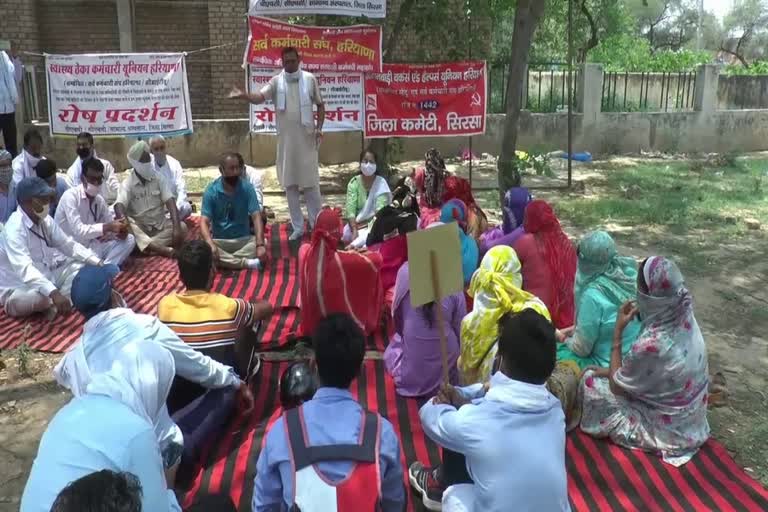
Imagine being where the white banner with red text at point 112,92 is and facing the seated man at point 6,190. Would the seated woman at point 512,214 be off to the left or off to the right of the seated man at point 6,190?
left

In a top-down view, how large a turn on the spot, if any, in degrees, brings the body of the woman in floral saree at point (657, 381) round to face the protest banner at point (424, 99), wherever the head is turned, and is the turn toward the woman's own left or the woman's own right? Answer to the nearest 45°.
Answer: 0° — they already face it

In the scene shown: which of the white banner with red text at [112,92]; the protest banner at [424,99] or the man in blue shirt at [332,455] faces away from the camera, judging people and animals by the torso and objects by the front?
the man in blue shirt

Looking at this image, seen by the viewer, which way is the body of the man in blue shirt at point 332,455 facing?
away from the camera

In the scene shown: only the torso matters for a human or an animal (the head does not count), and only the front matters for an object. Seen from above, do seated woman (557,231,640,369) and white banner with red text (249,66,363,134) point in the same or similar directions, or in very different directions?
very different directions

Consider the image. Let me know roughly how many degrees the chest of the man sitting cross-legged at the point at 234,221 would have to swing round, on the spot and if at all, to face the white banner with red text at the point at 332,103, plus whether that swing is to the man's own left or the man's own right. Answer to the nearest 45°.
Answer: approximately 135° to the man's own left

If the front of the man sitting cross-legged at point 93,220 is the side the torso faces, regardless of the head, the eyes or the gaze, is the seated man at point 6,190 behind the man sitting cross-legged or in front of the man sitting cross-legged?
behind

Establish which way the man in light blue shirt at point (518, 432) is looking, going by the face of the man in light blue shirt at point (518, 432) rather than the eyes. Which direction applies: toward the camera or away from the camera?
away from the camera

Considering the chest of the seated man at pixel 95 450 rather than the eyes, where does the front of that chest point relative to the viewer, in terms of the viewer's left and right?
facing away from the viewer and to the right of the viewer

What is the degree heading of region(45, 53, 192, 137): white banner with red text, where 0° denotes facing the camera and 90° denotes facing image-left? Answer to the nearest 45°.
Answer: approximately 0°
